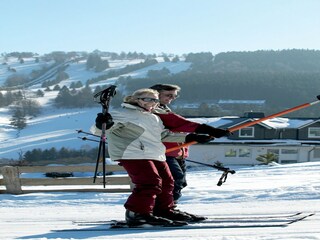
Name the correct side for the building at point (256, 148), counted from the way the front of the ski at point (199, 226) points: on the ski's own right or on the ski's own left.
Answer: on the ski's own left

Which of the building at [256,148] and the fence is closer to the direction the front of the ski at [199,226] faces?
the building

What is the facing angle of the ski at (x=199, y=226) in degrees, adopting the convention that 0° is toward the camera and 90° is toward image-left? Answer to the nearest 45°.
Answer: approximately 270°

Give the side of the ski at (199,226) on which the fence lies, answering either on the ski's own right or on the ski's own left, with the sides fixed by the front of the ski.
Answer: on the ski's own left
